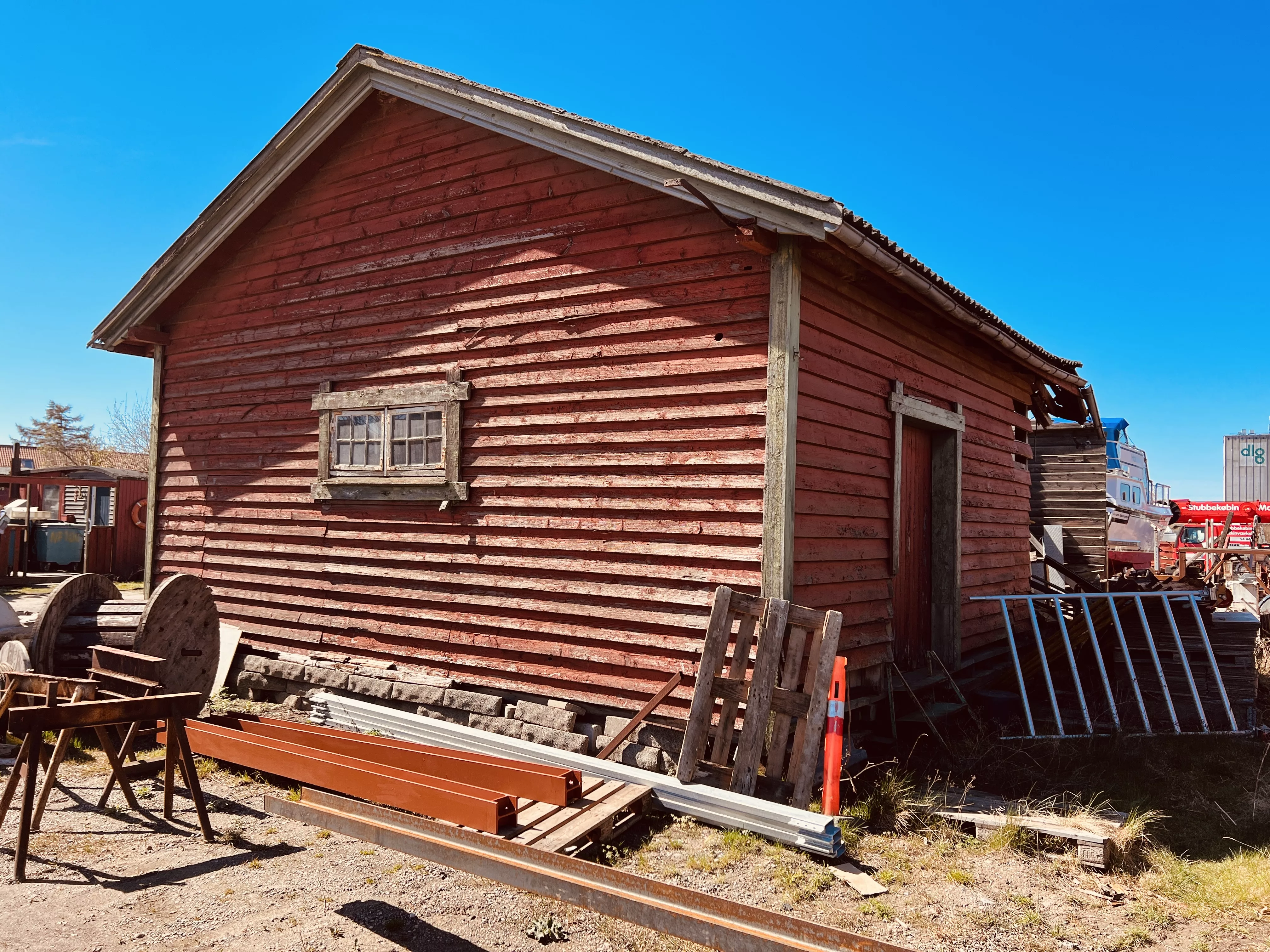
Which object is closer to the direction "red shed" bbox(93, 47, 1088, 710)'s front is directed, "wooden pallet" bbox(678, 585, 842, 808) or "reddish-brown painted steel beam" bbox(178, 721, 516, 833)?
the wooden pallet

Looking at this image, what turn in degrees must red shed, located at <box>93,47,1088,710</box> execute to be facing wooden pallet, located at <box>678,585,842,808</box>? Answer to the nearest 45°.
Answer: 0° — it already faces it

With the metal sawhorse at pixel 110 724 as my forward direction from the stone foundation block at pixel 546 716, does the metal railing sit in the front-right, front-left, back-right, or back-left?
back-left

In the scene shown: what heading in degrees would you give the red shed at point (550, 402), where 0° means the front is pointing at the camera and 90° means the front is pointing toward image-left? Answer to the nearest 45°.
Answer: approximately 315°
